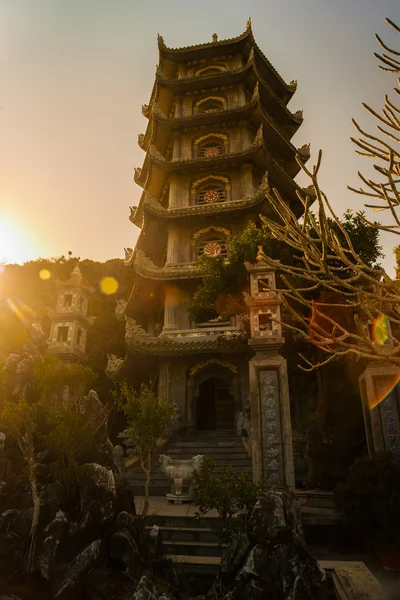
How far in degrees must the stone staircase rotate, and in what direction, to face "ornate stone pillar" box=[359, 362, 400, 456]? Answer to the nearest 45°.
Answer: approximately 45° to its left

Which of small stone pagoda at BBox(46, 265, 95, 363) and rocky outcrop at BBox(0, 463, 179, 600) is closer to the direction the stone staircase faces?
the rocky outcrop

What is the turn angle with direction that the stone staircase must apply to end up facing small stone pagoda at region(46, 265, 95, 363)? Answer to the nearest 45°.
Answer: approximately 135° to its right

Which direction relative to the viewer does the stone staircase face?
toward the camera

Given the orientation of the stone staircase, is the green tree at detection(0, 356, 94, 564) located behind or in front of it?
in front

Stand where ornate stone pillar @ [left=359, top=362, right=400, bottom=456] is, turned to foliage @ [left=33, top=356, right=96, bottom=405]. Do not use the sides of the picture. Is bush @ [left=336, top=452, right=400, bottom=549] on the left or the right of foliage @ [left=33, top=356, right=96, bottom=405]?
left

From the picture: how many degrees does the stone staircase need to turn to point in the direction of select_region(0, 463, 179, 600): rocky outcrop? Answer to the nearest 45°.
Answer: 0° — it already faces it

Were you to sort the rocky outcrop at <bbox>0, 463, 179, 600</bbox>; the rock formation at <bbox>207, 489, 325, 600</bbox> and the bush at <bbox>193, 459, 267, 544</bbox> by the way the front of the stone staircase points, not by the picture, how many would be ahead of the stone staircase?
3

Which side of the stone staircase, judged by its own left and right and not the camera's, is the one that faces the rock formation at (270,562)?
front

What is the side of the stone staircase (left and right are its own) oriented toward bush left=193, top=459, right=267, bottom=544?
front
